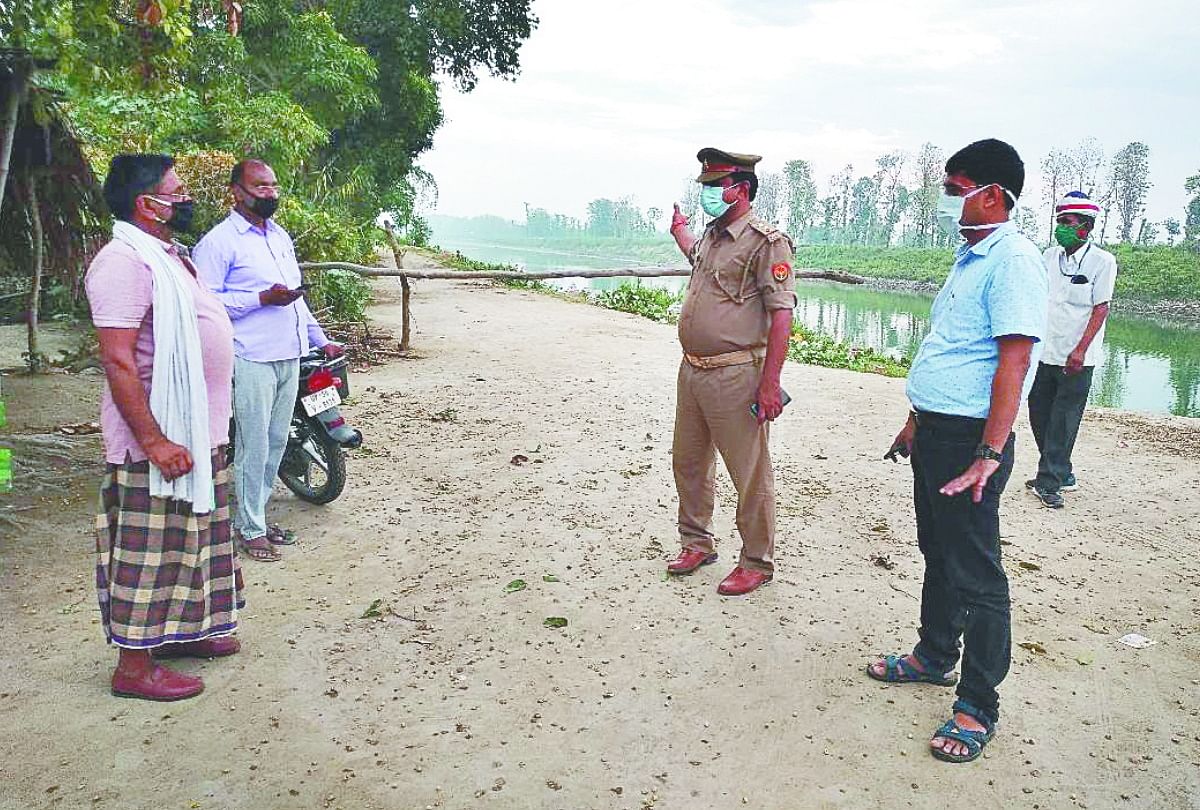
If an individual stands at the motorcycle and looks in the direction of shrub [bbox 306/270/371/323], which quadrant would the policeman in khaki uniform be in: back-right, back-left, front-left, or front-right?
back-right

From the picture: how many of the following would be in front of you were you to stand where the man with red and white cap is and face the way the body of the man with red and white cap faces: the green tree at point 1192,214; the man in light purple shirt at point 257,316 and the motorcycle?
2

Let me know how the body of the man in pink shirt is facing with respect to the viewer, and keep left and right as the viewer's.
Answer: facing to the right of the viewer

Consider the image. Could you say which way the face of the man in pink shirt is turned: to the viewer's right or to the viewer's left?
to the viewer's right

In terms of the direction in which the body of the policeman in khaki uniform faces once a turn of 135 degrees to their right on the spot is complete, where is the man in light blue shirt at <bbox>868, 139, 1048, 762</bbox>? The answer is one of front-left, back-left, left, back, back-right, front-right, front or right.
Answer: back-right

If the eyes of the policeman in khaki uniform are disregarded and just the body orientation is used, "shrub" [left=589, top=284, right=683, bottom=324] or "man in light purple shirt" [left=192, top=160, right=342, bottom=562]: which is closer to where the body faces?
the man in light purple shirt

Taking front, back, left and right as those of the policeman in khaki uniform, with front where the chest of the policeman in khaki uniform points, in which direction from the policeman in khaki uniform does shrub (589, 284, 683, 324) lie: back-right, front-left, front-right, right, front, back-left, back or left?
back-right

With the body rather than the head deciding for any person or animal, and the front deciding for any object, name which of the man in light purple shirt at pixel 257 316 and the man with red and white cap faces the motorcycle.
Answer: the man with red and white cap

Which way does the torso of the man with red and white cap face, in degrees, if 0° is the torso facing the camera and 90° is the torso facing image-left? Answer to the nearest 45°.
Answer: approximately 45°

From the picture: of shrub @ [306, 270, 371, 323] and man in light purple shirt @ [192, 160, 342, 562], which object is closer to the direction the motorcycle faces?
the shrub

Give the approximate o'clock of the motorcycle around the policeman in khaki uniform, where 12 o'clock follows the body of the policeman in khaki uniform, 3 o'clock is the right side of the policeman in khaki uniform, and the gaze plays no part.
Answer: The motorcycle is roughly at 2 o'clock from the policeman in khaki uniform.

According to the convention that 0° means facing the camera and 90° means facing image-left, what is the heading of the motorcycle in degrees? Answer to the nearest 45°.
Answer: approximately 135°

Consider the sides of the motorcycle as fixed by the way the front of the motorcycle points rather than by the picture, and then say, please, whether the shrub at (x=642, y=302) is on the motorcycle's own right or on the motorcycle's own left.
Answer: on the motorcycle's own right

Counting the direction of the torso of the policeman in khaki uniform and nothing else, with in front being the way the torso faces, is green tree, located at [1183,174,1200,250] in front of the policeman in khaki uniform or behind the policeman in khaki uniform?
behind

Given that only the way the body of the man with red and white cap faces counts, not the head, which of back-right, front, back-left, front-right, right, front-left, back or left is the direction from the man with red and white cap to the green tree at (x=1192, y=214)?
back-right
